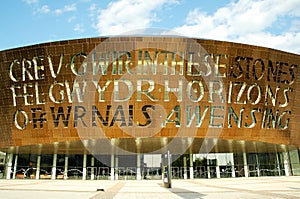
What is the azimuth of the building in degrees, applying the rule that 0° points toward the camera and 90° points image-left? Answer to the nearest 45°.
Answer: approximately 0°
